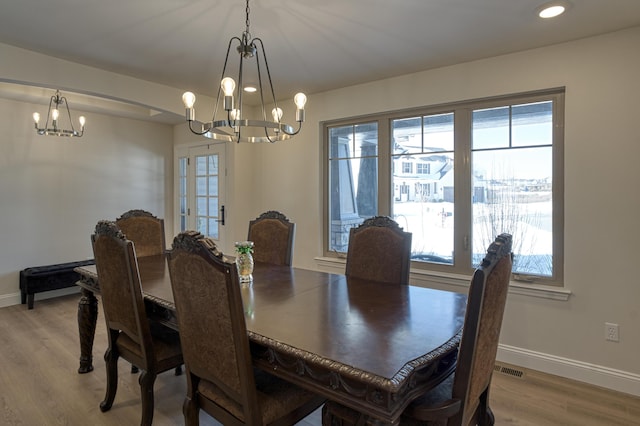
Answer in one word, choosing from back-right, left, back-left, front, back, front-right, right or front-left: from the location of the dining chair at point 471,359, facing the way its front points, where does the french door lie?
front

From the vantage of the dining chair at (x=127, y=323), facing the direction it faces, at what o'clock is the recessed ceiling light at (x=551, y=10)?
The recessed ceiling light is roughly at 2 o'clock from the dining chair.

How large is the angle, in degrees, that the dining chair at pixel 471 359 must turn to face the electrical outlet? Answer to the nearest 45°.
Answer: approximately 90° to its right

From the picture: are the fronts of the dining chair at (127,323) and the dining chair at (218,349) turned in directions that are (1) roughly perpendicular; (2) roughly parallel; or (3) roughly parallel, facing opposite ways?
roughly parallel

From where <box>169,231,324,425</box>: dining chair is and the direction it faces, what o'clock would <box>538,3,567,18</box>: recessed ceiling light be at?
The recessed ceiling light is roughly at 1 o'clock from the dining chair.

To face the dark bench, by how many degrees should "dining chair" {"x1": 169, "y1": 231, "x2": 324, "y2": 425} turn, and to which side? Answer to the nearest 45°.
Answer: approximately 90° to its left

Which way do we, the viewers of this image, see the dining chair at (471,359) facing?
facing away from the viewer and to the left of the viewer

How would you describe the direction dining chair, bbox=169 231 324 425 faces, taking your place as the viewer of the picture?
facing away from the viewer and to the right of the viewer

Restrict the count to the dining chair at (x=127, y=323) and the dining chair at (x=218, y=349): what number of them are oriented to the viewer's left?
0

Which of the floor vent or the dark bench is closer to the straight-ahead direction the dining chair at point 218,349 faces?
the floor vent

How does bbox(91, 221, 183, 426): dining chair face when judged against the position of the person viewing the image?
facing away from the viewer and to the right of the viewer

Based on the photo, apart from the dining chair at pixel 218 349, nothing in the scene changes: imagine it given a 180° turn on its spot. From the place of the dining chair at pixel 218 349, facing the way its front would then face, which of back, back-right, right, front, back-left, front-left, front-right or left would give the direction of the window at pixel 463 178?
back

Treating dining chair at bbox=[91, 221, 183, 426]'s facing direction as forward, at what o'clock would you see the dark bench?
The dark bench is roughly at 10 o'clock from the dining chair.

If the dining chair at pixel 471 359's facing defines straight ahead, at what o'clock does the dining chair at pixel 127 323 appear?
the dining chair at pixel 127 323 is roughly at 11 o'clock from the dining chair at pixel 471 359.

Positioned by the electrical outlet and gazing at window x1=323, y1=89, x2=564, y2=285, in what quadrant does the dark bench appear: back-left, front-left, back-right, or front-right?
front-left

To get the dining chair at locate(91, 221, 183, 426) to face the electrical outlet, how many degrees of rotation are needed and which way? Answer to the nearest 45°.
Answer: approximately 45° to its right

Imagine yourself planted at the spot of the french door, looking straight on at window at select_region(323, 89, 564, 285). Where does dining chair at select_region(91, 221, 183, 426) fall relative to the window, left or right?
right
